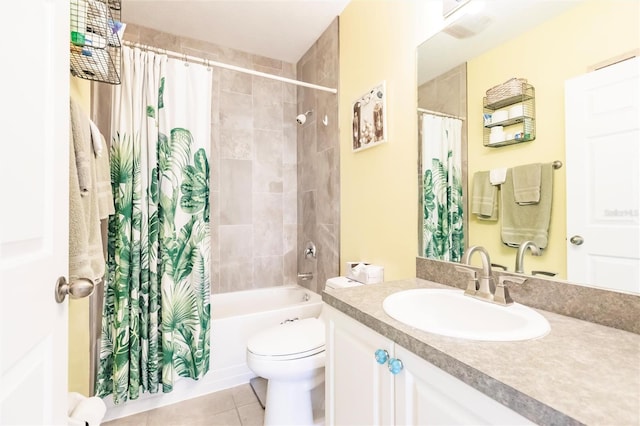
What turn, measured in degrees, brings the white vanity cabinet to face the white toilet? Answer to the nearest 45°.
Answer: approximately 90° to its right

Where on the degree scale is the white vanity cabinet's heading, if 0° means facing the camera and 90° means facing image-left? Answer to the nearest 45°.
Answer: approximately 45°

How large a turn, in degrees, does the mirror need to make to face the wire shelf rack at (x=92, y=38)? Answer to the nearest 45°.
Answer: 0° — it already faces it

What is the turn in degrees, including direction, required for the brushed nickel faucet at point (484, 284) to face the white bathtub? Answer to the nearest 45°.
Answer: approximately 45° to its right

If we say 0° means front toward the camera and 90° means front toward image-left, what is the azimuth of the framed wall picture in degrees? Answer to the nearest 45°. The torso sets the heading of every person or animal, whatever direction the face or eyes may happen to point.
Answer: approximately 45°

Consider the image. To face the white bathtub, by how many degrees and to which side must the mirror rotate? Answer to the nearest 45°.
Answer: approximately 45° to its right

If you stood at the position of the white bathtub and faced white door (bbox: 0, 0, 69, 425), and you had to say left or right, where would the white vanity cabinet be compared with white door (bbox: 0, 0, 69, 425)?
left
